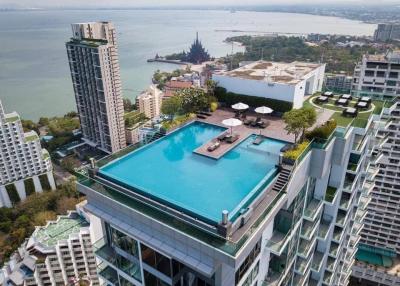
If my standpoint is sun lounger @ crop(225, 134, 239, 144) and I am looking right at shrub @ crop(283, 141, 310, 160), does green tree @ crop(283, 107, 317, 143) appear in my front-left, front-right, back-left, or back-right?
front-left

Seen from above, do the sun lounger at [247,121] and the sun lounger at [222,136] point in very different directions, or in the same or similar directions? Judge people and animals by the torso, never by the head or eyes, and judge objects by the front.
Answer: same or similar directions

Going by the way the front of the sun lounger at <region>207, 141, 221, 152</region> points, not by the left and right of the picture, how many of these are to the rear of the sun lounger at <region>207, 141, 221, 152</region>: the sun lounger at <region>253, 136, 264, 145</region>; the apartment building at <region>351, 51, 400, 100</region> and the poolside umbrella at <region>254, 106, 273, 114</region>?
3

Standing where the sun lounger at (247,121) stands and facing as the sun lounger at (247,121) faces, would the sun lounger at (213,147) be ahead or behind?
ahead

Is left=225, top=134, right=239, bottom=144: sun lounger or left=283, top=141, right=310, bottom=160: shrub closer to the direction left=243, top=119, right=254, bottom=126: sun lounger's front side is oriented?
the sun lounger

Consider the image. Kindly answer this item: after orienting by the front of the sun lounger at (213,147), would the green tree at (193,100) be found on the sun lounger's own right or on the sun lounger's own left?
on the sun lounger's own right

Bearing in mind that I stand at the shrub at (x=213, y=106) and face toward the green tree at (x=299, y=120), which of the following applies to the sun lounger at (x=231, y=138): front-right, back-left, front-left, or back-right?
front-right

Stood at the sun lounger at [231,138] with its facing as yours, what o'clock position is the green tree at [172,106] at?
The green tree is roughly at 3 o'clock from the sun lounger.

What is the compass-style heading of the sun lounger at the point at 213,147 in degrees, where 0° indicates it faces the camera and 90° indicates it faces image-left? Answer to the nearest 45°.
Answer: approximately 45°

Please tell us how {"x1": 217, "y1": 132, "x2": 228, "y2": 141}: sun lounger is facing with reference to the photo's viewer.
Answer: facing the viewer and to the left of the viewer

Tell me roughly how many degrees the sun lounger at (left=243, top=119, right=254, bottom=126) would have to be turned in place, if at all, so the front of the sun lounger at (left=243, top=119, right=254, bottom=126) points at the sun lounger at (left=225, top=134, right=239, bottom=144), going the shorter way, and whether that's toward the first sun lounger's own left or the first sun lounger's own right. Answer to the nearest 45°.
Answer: approximately 45° to the first sun lounger's own left

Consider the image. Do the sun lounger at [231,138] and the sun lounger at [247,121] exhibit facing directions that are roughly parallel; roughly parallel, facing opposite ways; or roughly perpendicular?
roughly parallel

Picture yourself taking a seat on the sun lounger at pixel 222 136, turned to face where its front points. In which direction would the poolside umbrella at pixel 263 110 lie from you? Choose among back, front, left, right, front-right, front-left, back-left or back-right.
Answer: back

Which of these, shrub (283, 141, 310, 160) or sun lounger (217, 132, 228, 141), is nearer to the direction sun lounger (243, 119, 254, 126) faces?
the sun lounger

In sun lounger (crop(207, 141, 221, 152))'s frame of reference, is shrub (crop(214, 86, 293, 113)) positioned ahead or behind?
behind

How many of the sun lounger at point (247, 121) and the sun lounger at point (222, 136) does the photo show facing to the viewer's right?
0

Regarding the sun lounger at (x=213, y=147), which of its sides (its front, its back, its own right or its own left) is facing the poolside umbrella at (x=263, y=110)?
back
